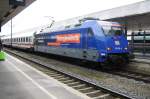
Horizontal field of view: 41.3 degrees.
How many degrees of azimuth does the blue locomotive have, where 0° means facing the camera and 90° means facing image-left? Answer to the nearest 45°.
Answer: approximately 315°
